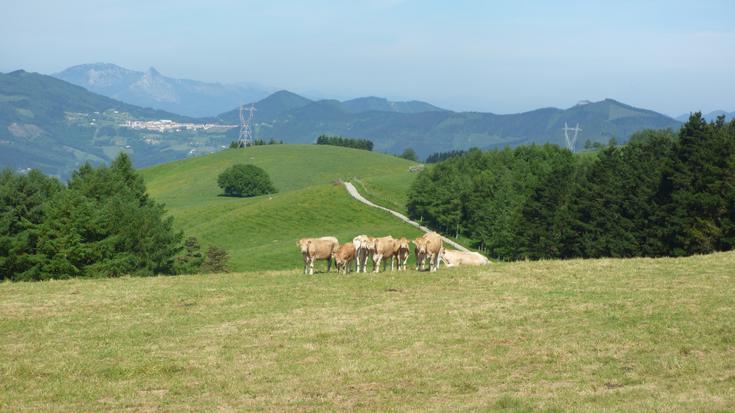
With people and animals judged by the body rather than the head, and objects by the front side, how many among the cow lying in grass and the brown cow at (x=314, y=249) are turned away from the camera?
0

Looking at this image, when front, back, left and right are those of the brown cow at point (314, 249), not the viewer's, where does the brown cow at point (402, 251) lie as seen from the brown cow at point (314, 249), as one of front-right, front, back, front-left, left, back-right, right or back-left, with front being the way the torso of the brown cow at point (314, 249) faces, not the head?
back-left

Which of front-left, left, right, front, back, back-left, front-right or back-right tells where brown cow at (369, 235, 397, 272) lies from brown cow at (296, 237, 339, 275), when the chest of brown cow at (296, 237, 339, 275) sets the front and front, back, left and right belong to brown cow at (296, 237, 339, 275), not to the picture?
back-left

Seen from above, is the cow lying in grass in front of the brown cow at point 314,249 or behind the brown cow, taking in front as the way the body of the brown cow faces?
behind
